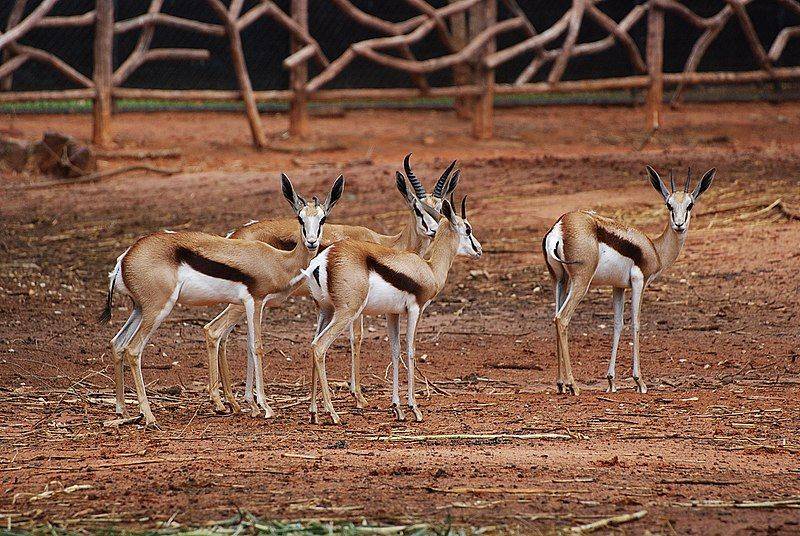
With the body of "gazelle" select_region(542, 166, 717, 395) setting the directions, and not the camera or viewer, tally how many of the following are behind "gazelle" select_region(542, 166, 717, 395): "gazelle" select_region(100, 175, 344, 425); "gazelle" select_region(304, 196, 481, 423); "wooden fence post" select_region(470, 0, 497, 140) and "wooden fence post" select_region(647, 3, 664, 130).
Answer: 2

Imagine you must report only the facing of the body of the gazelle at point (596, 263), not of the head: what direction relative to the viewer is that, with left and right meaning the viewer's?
facing away from the viewer and to the right of the viewer

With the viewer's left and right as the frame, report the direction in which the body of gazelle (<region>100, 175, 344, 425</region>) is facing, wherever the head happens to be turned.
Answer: facing to the right of the viewer

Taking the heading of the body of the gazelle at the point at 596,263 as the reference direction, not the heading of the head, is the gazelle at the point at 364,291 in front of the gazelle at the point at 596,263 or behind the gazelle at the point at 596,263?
behind

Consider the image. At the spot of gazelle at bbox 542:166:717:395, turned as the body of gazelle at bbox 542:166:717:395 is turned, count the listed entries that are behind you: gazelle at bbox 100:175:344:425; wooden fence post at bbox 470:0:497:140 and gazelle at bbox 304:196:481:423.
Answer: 2

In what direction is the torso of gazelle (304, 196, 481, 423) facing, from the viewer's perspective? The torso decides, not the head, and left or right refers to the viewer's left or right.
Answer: facing away from the viewer and to the right of the viewer

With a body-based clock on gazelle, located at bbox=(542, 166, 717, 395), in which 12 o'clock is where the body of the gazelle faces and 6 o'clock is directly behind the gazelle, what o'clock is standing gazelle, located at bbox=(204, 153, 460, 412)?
The standing gazelle is roughly at 7 o'clock from the gazelle.

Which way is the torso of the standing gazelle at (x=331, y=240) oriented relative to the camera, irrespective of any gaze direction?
to the viewer's right

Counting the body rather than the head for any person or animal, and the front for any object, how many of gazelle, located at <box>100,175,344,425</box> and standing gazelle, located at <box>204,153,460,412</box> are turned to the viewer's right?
2

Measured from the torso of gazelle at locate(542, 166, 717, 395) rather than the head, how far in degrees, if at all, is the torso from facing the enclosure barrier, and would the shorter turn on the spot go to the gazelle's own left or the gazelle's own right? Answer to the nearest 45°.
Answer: approximately 90° to the gazelle's own left

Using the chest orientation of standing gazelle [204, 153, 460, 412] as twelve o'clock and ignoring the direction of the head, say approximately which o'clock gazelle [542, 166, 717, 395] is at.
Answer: The gazelle is roughly at 12 o'clock from the standing gazelle.
